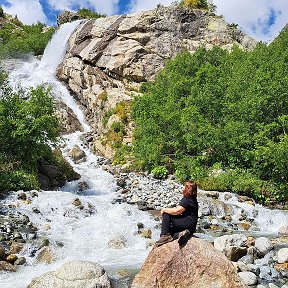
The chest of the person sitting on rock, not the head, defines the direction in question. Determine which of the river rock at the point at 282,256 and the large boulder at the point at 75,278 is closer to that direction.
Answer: the large boulder

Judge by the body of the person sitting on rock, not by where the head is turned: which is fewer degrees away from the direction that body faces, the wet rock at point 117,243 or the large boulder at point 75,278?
the large boulder

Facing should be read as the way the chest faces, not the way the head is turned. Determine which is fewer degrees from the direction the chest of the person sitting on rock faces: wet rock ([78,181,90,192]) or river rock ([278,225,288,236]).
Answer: the wet rock

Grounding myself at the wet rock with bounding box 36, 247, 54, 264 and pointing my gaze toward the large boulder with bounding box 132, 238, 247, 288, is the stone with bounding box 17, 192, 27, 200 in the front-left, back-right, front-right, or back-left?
back-left

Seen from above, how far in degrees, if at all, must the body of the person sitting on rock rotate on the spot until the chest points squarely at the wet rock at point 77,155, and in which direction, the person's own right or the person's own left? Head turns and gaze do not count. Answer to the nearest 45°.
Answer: approximately 90° to the person's own right

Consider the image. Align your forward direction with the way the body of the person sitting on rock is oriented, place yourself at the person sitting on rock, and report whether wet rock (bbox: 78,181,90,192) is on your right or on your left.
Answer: on your right

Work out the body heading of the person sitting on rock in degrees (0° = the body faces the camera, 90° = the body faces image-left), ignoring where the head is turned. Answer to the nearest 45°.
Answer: approximately 90°

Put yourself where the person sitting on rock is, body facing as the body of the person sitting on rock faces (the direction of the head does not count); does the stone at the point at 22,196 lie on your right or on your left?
on your right
